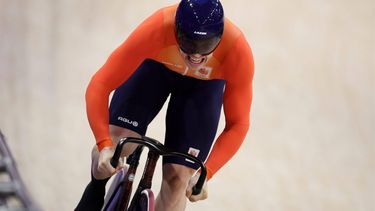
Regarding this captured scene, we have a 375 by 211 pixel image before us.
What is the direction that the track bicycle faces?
toward the camera

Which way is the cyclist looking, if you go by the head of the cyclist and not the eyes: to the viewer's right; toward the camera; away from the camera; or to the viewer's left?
toward the camera
